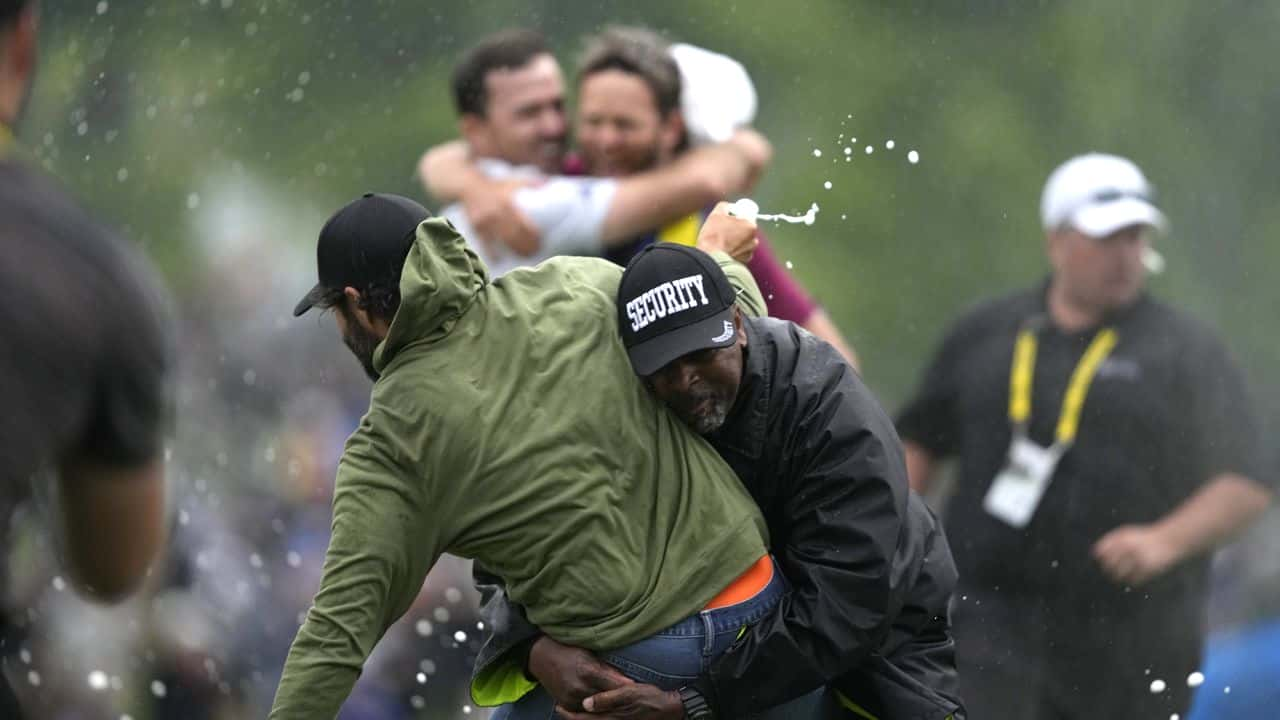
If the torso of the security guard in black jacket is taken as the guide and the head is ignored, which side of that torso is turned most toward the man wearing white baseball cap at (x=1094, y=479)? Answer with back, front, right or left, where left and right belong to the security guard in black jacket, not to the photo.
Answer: back

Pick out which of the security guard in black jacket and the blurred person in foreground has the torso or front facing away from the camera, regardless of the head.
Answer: the blurred person in foreground

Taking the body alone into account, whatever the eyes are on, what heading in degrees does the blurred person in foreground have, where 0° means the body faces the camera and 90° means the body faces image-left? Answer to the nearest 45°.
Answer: approximately 180°

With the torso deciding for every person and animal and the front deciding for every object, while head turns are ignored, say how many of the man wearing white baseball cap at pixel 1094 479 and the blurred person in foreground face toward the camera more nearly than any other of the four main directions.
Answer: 1

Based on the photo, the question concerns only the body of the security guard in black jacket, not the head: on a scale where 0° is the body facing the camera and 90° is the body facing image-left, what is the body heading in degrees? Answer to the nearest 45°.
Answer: approximately 45°

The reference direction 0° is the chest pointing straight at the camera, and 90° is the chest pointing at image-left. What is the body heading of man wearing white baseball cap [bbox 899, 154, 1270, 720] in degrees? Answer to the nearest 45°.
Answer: approximately 0°

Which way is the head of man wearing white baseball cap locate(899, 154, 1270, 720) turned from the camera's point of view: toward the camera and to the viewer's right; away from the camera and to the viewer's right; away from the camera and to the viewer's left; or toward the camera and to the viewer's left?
toward the camera and to the viewer's right

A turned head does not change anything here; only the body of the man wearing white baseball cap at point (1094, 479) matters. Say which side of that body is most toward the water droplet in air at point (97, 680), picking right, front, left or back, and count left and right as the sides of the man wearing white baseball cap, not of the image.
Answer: front
